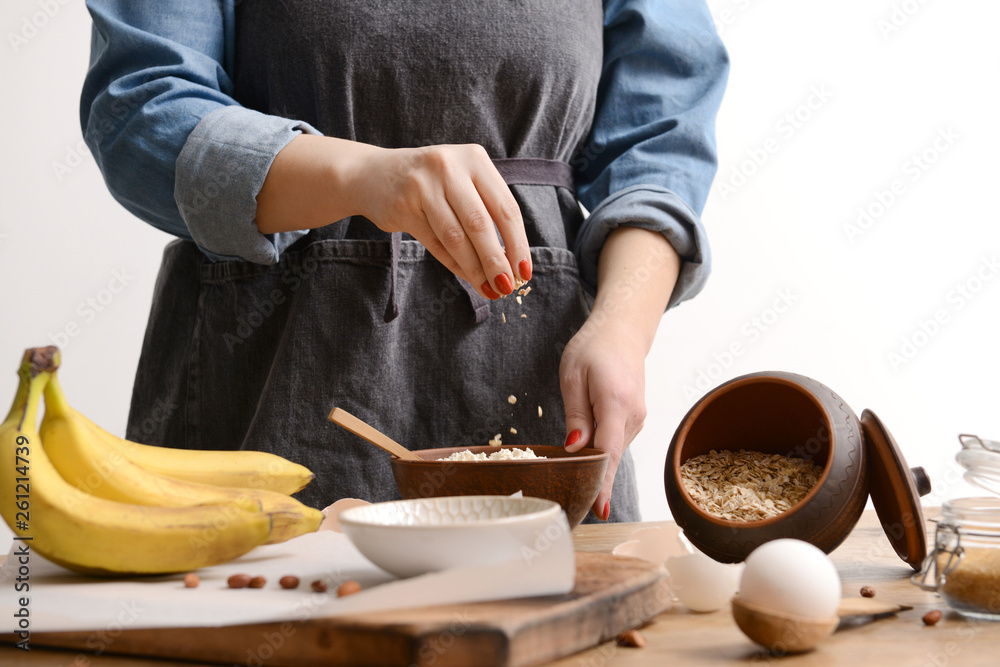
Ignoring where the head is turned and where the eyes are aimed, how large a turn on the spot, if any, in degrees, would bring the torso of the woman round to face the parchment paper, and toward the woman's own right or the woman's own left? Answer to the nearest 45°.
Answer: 0° — they already face it

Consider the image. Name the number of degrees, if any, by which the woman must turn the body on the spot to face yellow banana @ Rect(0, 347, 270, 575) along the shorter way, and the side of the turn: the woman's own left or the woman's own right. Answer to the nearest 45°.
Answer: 0° — they already face it

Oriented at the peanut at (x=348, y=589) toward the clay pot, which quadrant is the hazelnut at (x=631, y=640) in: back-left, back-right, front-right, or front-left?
front-right

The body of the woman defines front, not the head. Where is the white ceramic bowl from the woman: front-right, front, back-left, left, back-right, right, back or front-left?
front

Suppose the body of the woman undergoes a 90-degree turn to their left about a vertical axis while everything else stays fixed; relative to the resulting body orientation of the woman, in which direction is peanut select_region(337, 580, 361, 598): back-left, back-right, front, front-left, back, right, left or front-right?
right

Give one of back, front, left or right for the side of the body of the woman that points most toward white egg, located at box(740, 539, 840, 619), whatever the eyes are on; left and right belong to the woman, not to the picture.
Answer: front

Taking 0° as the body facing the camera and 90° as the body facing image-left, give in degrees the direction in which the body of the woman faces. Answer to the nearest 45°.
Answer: approximately 0°

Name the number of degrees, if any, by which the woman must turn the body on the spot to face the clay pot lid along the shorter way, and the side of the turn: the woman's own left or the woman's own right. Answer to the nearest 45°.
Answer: approximately 45° to the woman's own left

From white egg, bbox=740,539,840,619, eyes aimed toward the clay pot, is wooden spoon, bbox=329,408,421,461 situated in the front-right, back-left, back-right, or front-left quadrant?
front-left

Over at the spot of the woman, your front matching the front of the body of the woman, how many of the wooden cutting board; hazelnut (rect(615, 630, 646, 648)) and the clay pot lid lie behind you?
0

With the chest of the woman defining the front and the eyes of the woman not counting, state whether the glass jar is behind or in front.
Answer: in front
